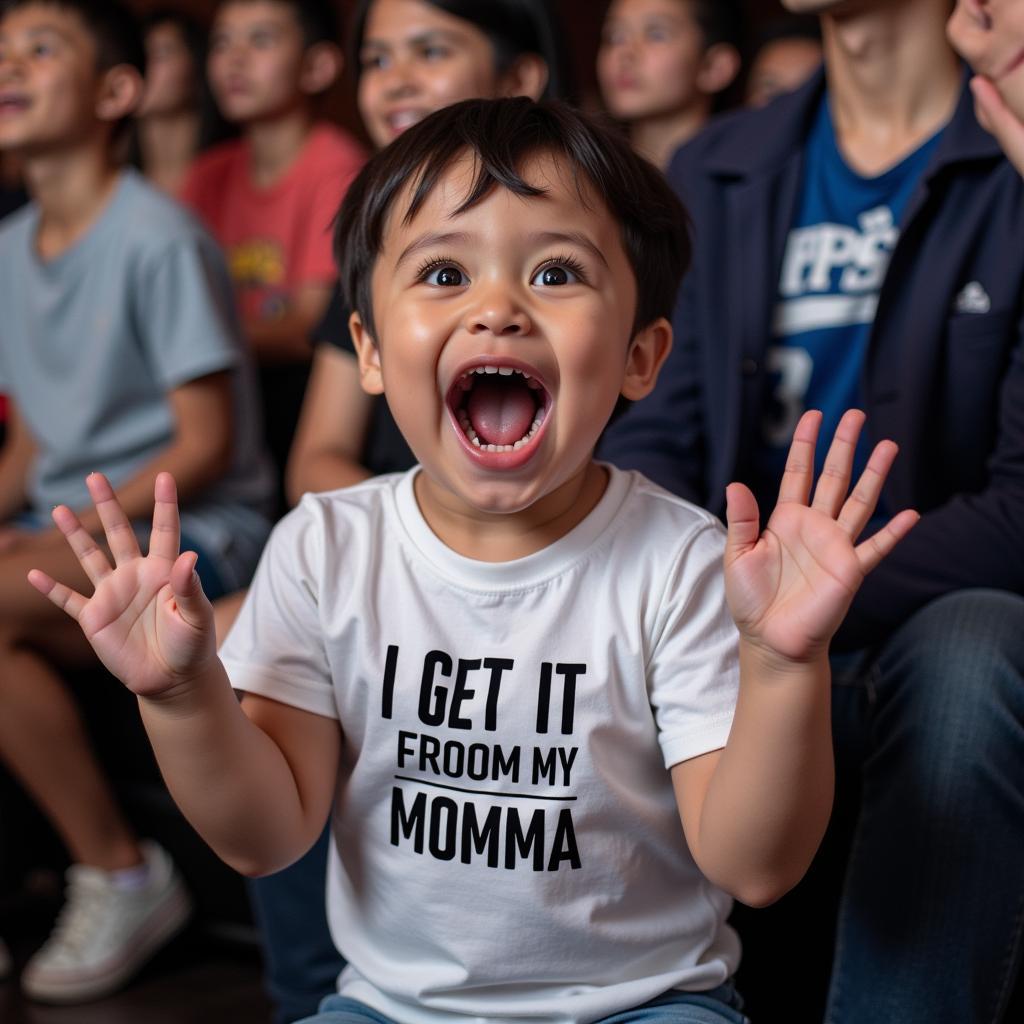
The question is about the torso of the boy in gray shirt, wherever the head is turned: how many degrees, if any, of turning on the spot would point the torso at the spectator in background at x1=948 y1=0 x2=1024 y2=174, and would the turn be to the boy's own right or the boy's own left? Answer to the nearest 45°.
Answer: approximately 90° to the boy's own left

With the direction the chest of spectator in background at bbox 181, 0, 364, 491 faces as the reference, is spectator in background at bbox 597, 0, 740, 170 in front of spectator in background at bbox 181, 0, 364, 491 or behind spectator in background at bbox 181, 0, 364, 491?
behind

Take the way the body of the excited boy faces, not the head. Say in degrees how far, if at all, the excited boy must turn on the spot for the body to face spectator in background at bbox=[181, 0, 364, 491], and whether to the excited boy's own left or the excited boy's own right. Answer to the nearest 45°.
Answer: approximately 180°

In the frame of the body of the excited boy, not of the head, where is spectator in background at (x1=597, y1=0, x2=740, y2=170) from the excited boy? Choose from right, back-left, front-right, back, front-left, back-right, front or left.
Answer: back

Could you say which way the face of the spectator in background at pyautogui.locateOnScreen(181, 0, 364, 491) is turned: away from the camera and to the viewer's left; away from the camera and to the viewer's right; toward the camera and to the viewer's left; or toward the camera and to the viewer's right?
toward the camera and to the viewer's left

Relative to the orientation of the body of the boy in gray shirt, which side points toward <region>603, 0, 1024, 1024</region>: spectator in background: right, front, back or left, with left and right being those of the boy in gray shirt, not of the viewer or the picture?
left

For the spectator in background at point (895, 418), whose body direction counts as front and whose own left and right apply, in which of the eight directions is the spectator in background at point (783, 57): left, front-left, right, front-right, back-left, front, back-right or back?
back-right

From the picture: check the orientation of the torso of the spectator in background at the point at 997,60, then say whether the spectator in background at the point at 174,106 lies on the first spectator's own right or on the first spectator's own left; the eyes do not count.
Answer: on the first spectator's own right

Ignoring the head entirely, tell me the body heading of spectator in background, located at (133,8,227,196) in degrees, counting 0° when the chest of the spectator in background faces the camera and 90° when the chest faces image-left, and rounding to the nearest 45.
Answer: approximately 45°
